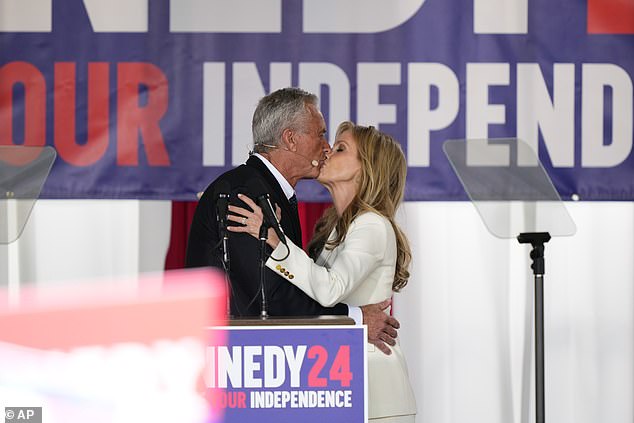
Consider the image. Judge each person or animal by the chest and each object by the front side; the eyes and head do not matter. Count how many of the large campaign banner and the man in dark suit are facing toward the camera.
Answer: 1

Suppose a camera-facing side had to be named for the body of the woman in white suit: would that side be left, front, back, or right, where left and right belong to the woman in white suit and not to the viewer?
left

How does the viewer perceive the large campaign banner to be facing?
facing the viewer

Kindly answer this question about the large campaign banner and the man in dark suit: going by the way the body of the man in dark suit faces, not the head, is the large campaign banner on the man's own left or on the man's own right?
on the man's own left

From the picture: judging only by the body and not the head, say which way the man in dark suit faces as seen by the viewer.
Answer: to the viewer's right

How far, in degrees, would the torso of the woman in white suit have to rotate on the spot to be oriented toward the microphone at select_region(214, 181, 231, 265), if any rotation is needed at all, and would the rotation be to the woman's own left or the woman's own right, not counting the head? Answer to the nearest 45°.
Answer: approximately 45° to the woman's own left

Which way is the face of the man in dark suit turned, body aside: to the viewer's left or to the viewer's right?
to the viewer's right

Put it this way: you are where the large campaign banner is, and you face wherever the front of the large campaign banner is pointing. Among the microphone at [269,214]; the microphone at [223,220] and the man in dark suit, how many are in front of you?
3

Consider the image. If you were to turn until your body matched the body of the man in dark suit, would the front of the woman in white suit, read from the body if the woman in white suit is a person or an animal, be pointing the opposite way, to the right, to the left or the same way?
the opposite way

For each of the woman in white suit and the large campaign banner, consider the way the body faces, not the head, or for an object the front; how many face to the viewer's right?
0

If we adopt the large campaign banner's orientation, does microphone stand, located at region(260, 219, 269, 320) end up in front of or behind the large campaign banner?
in front

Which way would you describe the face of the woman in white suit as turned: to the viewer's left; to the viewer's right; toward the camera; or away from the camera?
to the viewer's left

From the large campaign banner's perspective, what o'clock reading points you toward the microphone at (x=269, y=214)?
The microphone is roughly at 12 o'clock from the large campaign banner.
